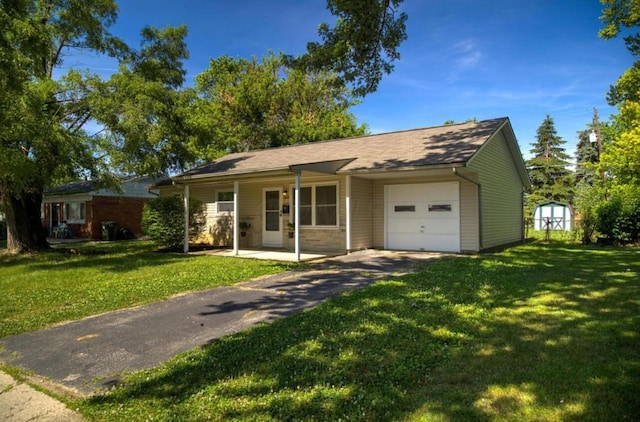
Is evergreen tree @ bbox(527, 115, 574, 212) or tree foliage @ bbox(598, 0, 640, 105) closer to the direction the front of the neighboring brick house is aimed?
the tree foliage

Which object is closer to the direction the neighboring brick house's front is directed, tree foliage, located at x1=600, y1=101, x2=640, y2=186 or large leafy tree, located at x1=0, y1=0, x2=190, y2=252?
the large leafy tree

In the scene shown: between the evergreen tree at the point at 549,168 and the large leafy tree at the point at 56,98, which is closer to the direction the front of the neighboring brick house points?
the large leafy tree

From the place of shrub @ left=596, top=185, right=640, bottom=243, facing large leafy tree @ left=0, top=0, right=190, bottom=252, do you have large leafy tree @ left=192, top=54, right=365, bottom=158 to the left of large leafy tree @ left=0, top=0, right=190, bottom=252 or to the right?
right

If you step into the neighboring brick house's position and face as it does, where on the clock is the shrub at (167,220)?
The shrub is roughly at 10 o'clock from the neighboring brick house.

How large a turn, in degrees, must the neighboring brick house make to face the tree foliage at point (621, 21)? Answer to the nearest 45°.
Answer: approximately 90° to its left

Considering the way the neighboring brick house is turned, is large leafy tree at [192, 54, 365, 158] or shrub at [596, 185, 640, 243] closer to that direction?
the shrub

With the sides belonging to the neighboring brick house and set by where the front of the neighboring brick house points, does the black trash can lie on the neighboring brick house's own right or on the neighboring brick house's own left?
on the neighboring brick house's own left

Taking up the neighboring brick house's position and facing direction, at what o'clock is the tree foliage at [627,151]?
The tree foliage is roughly at 9 o'clock from the neighboring brick house.

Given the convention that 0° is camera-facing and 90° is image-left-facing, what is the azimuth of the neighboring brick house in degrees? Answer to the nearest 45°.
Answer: approximately 45°

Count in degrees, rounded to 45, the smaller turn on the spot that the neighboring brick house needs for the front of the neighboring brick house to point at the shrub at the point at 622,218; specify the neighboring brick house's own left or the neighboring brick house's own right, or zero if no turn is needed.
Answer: approximately 90° to the neighboring brick house's own left

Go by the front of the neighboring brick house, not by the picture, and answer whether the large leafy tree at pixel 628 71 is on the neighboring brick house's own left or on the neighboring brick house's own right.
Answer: on the neighboring brick house's own left

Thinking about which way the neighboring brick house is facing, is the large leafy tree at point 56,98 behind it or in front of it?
in front

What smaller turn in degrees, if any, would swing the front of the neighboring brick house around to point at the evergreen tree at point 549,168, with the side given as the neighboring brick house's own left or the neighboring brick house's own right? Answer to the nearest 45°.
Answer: approximately 135° to the neighboring brick house's own left

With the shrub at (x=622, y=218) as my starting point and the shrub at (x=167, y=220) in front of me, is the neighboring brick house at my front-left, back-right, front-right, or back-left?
front-right

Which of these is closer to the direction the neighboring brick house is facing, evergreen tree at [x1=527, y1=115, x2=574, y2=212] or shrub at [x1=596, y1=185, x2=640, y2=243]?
the shrub
